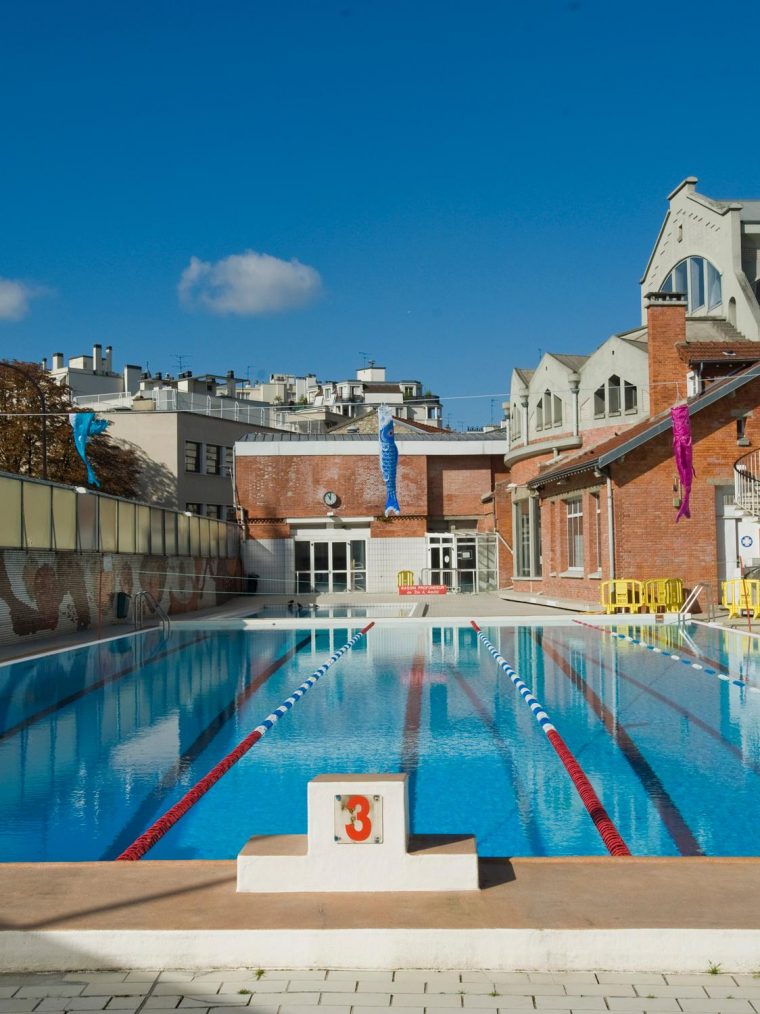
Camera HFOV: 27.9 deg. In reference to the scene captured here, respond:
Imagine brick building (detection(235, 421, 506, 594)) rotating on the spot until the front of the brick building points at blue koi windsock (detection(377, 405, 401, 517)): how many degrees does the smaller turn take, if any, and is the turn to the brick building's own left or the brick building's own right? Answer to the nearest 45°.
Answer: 0° — it already faces it

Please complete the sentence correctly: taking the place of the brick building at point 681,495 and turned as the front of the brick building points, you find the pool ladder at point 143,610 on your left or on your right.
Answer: on your right

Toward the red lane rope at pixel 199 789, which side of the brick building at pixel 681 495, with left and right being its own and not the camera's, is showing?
front

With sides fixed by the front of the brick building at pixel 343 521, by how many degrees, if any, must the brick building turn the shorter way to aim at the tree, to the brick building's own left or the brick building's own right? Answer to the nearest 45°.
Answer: approximately 90° to the brick building's own right

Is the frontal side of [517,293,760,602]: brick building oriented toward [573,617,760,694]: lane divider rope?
yes

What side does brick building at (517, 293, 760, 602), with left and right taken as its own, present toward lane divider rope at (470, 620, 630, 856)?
front
